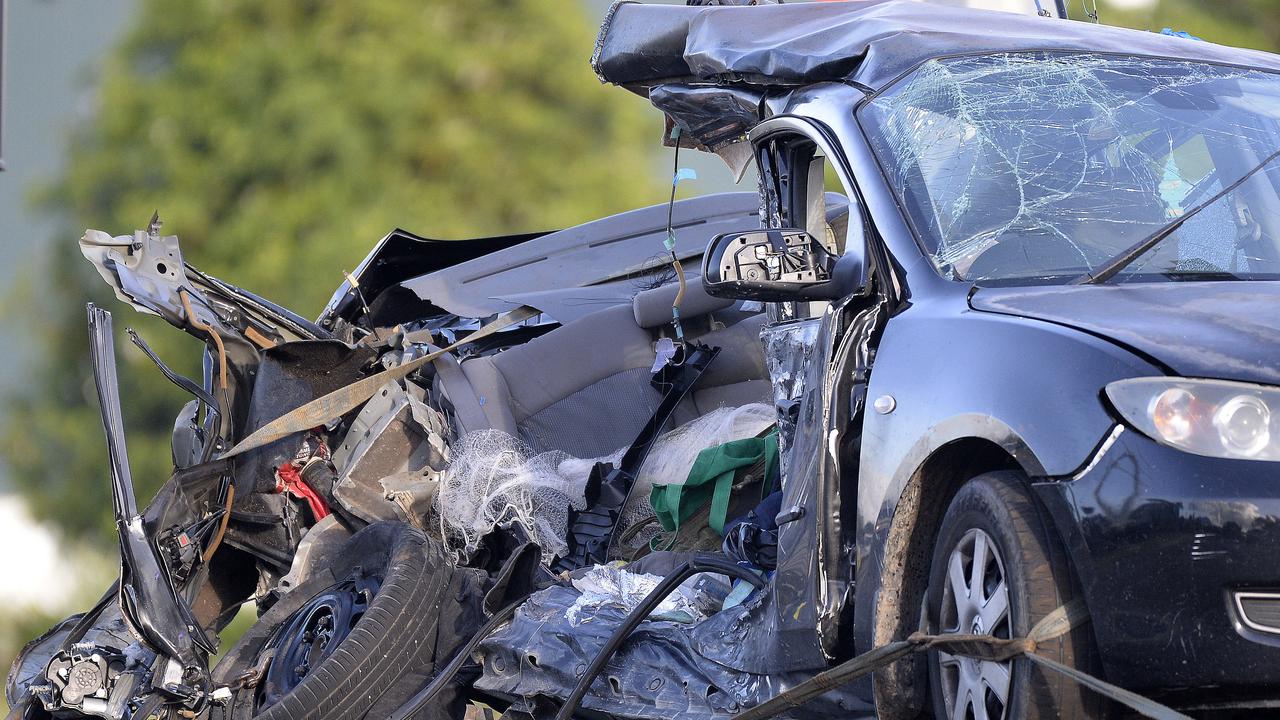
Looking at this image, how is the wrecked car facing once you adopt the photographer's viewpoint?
facing the viewer and to the right of the viewer
